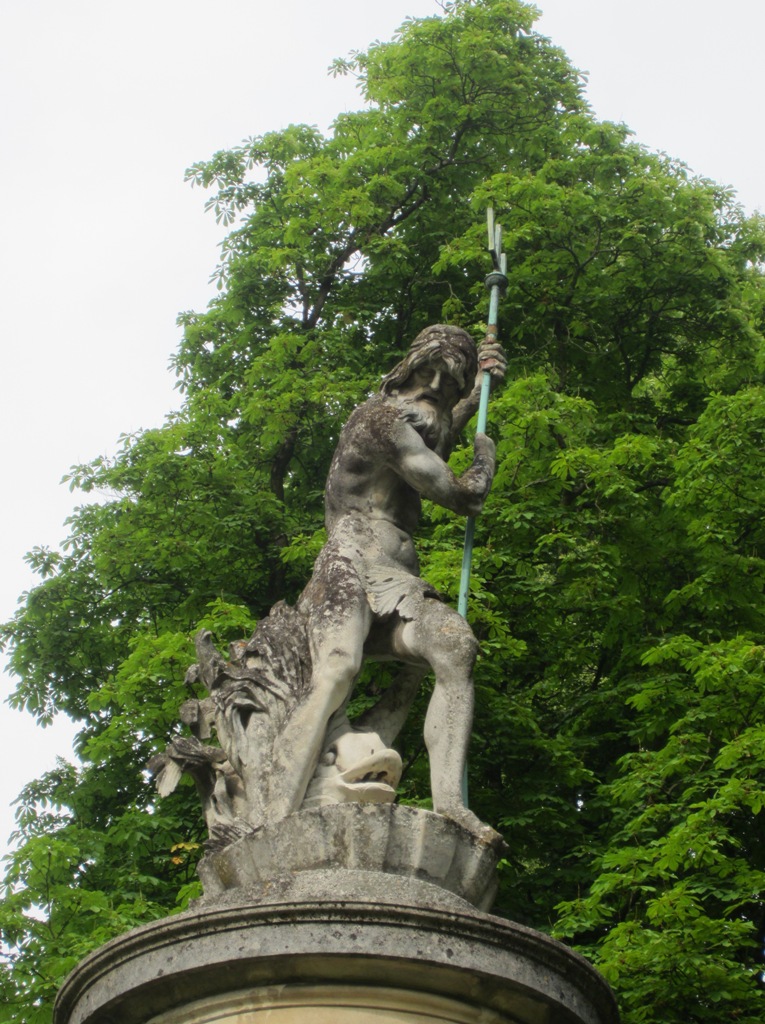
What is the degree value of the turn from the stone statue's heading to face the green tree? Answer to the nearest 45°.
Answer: approximately 135° to its left

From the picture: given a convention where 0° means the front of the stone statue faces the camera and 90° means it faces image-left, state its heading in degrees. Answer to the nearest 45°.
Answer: approximately 315°
